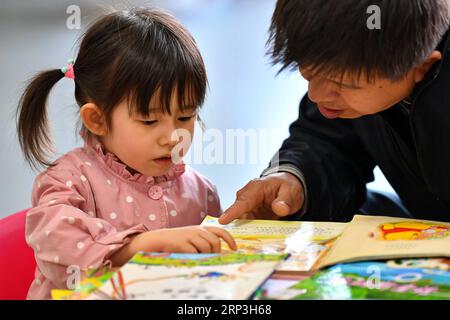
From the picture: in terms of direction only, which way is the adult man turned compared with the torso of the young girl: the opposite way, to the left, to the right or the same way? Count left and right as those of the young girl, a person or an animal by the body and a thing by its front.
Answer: to the right

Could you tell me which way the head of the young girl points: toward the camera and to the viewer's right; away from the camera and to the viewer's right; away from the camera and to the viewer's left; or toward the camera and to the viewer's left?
toward the camera and to the viewer's right

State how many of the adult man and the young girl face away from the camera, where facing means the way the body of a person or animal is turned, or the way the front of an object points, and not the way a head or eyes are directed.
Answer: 0
